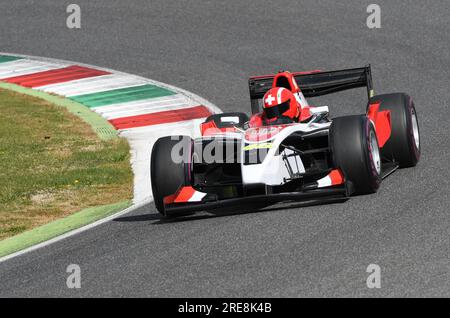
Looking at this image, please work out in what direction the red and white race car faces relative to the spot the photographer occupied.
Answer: facing the viewer

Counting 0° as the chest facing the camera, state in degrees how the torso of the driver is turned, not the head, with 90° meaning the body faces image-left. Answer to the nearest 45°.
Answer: approximately 45°

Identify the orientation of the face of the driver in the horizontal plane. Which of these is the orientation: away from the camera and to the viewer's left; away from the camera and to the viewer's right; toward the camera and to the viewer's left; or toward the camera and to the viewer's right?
toward the camera and to the viewer's left
